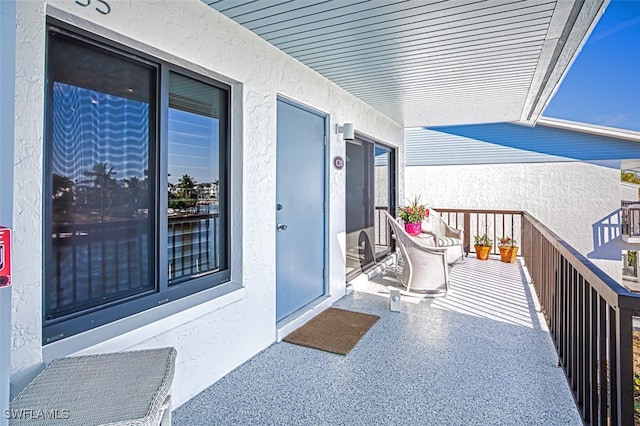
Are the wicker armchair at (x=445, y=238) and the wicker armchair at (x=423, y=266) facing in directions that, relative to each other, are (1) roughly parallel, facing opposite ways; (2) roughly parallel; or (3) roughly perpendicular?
roughly perpendicular

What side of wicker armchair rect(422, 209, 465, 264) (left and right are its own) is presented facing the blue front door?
right

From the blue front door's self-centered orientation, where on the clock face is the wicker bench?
The wicker bench is roughly at 2 o'clock from the blue front door.

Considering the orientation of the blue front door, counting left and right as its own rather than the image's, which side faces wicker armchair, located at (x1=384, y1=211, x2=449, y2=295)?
left

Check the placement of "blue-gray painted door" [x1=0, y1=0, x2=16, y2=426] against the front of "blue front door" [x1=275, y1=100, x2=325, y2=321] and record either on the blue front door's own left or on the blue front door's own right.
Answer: on the blue front door's own right

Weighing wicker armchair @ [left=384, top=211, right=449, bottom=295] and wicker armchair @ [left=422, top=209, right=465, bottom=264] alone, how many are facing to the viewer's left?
0

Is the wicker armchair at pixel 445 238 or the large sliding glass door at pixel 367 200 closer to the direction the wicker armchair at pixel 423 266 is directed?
the wicker armchair

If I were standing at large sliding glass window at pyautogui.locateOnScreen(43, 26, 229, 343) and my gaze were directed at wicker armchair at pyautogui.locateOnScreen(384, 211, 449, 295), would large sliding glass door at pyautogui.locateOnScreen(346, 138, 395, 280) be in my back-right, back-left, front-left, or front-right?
front-left

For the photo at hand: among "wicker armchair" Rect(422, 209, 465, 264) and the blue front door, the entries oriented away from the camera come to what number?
0

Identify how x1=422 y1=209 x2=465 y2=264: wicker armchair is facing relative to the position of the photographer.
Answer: facing the viewer and to the right of the viewer

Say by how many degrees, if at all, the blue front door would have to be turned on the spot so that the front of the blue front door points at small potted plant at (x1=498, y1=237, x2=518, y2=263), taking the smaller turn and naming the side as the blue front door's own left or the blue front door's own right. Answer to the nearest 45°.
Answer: approximately 90° to the blue front door's own left

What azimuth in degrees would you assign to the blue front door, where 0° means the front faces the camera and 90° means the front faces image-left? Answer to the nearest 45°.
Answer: approximately 315°

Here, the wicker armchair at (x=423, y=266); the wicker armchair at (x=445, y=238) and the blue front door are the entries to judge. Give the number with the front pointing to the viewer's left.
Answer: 0

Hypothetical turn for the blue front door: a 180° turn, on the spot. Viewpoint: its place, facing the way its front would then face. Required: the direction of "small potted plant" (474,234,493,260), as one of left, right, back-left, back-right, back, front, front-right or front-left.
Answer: right

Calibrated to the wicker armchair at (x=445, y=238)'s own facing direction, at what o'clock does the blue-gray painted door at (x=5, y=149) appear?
The blue-gray painted door is roughly at 2 o'clock from the wicker armchair.

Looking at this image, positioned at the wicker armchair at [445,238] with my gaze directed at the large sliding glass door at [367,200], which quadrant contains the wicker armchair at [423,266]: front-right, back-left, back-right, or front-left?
front-left
